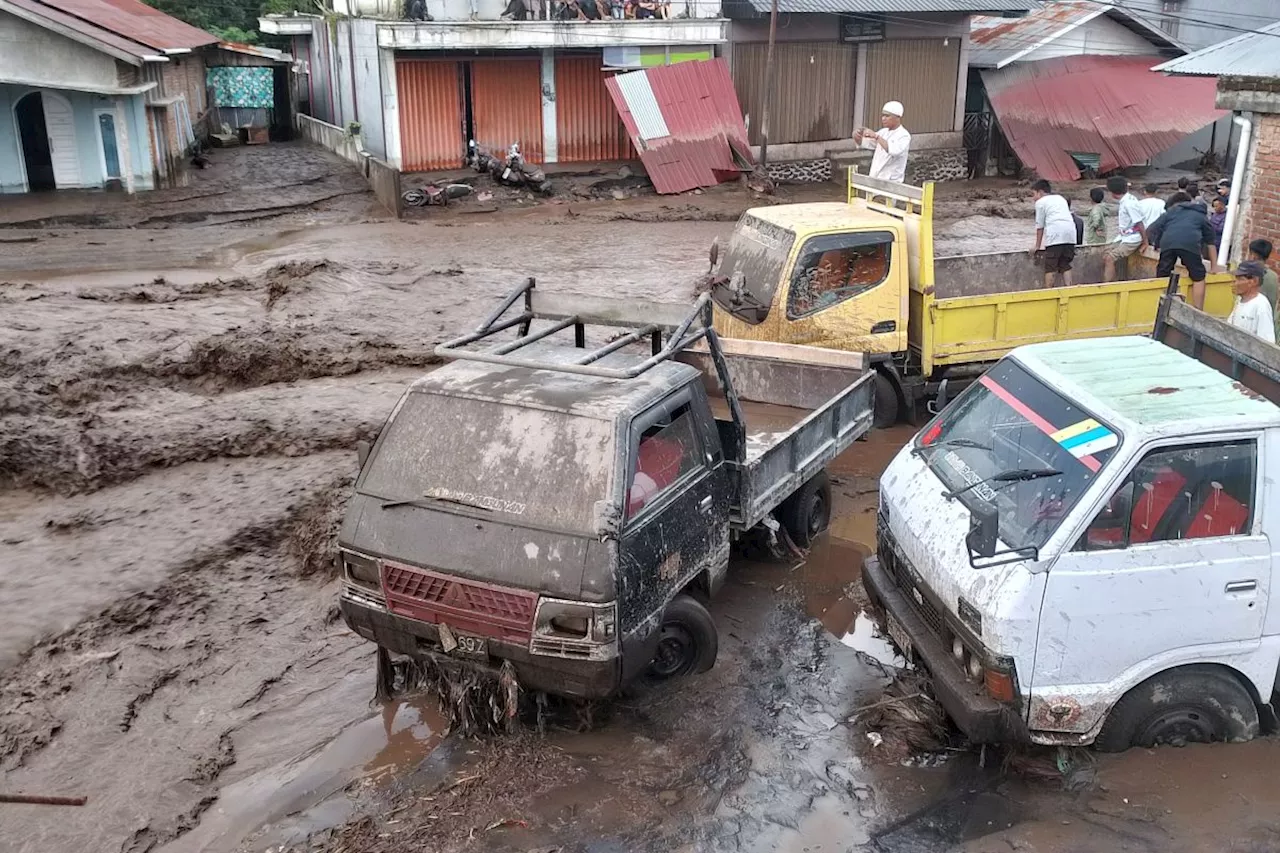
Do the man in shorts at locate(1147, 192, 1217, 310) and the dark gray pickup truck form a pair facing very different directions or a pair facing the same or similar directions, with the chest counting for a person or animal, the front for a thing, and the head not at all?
very different directions

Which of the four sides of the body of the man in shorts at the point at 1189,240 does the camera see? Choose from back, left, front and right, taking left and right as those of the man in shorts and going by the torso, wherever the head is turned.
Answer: back

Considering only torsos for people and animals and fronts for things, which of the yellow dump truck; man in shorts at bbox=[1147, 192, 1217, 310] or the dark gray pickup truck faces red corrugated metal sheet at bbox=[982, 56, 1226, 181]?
the man in shorts

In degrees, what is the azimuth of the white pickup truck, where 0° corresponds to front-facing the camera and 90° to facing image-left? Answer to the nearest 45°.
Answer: approximately 45°

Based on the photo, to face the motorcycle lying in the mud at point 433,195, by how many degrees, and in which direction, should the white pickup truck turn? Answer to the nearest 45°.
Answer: approximately 90° to its right

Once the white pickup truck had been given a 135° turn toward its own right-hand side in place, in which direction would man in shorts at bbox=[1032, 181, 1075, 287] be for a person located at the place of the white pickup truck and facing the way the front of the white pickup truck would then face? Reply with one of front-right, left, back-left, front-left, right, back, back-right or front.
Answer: front

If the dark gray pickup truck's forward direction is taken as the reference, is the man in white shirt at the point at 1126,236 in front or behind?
behind

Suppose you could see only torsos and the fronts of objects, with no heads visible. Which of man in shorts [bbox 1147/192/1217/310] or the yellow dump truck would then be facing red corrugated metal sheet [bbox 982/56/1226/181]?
the man in shorts

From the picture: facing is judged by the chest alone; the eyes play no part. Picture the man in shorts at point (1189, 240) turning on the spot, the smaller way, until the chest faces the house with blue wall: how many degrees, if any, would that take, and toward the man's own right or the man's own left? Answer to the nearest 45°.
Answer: approximately 90° to the man's own left

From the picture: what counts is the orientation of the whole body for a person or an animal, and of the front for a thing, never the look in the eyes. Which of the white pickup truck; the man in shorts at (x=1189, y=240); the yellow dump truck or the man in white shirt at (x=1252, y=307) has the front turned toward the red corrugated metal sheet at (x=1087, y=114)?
the man in shorts

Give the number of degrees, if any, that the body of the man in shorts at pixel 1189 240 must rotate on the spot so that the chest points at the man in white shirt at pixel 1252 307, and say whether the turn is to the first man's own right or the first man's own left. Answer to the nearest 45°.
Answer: approximately 180°

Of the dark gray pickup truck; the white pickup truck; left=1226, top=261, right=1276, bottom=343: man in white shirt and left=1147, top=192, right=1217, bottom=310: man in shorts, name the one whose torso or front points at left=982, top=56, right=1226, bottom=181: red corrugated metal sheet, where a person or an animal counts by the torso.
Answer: the man in shorts

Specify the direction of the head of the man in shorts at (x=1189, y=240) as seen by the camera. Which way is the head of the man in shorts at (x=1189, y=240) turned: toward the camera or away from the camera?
away from the camera

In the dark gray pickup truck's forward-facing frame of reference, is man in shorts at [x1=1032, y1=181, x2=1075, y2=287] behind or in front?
behind

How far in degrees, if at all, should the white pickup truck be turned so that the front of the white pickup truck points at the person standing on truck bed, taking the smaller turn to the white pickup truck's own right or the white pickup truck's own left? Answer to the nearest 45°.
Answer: approximately 135° to the white pickup truck's own right

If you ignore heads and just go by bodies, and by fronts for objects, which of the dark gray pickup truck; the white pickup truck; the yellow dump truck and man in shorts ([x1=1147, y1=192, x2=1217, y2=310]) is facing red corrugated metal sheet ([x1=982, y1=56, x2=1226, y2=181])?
the man in shorts
